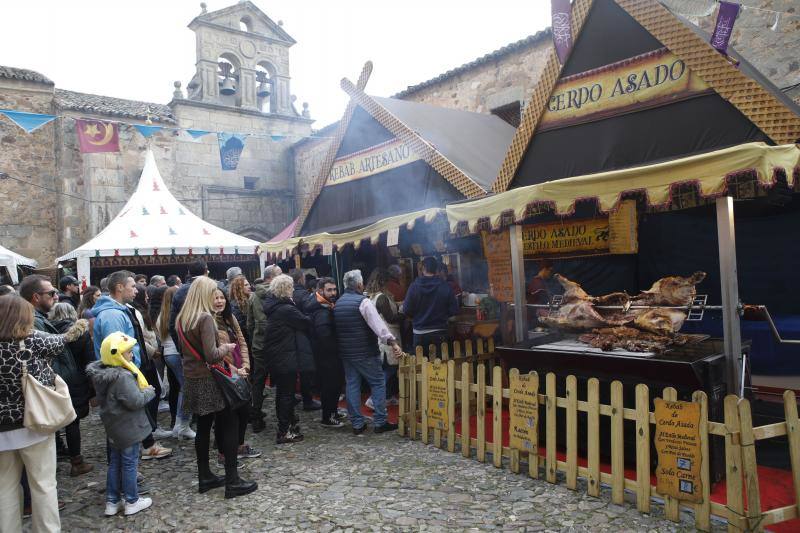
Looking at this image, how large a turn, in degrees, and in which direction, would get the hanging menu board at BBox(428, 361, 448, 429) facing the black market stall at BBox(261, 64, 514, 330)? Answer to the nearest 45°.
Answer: approximately 135° to its right

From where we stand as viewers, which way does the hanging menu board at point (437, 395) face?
facing the viewer and to the left of the viewer

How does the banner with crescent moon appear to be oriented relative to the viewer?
toward the camera

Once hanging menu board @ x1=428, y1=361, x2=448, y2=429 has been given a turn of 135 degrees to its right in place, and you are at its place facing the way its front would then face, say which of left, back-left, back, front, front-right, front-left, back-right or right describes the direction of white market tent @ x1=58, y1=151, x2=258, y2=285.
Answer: front-left

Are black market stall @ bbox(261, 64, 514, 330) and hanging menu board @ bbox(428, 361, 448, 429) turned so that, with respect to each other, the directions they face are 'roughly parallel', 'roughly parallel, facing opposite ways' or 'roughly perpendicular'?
roughly parallel

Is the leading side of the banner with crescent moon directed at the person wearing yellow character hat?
yes

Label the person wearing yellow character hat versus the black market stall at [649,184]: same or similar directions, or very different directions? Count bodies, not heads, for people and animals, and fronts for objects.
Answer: very different directions

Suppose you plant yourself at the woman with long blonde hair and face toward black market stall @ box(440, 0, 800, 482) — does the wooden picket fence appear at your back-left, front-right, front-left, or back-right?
front-right

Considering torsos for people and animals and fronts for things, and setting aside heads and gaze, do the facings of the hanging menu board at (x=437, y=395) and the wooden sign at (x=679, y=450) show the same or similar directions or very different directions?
same or similar directions

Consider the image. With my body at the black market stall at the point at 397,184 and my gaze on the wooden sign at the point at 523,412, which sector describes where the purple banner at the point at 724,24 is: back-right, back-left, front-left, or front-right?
front-left

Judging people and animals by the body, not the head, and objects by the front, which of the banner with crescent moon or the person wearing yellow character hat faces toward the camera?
the banner with crescent moon

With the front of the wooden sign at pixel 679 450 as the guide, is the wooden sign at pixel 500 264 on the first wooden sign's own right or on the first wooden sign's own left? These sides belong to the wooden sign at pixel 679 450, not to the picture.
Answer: on the first wooden sign's own right

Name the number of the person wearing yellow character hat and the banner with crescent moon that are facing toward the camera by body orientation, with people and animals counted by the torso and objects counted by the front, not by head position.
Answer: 1

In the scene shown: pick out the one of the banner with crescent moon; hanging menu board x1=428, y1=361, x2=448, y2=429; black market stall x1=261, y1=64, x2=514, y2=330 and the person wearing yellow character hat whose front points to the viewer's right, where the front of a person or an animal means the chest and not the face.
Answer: the person wearing yellow character hat

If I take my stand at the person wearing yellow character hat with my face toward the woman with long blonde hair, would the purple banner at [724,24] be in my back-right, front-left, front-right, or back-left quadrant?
front-right

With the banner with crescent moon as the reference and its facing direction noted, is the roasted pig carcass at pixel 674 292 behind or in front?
in front

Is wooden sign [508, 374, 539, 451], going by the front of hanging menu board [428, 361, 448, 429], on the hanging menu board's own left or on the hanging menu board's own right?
on the hanging menu board's own left

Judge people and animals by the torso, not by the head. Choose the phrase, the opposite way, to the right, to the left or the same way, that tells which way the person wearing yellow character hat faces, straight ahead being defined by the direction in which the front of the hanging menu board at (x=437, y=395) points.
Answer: the opposite way
